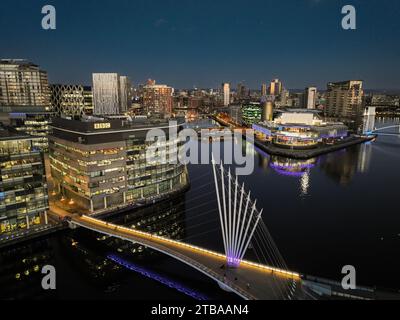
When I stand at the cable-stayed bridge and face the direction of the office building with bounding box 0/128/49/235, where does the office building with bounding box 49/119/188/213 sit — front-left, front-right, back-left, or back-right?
front-right
